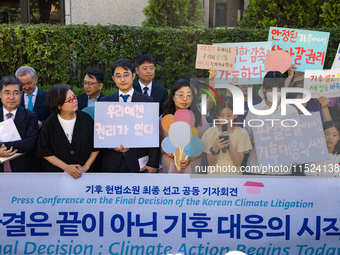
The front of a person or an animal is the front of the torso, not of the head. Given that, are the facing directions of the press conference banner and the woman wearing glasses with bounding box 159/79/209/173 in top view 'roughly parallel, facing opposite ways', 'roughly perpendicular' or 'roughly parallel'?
roughly parallel

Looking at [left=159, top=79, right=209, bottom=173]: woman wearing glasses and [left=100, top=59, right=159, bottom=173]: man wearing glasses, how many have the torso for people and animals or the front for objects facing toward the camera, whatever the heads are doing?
2

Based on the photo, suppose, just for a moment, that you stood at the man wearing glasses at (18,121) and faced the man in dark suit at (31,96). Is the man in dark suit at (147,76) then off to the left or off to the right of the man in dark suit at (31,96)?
right

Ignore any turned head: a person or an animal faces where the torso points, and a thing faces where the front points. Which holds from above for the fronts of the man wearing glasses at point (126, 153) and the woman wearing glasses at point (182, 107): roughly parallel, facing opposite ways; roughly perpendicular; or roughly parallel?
roughly parallel

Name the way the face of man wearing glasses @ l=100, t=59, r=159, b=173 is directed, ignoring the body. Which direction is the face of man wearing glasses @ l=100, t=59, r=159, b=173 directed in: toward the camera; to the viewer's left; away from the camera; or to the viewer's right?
toward the camera

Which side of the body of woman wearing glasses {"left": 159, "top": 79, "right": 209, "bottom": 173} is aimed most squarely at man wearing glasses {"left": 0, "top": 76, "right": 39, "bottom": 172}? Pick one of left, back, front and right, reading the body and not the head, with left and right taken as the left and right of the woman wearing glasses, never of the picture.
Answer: right

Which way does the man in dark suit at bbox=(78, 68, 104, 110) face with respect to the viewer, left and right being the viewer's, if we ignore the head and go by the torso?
facing the viewer and to the left of the viewer

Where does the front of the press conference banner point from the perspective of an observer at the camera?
facing the viewer

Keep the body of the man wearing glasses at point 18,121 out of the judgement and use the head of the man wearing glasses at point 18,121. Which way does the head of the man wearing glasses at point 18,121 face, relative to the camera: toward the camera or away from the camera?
toward the camera

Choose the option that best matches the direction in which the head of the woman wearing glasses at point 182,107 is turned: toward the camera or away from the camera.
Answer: toward the camera

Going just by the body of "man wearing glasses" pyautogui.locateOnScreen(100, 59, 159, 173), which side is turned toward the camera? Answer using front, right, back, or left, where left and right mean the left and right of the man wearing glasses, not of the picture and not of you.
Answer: front
